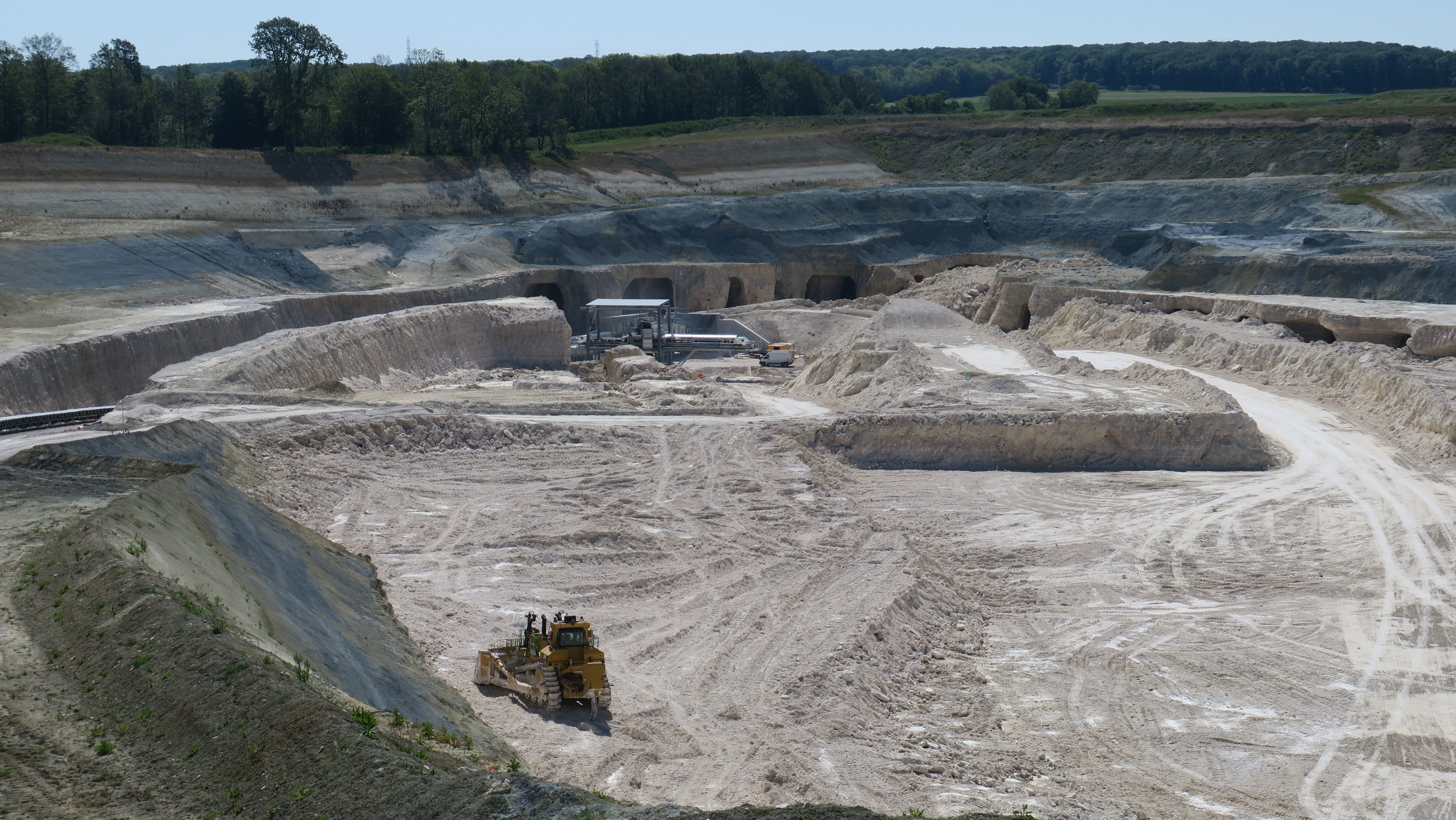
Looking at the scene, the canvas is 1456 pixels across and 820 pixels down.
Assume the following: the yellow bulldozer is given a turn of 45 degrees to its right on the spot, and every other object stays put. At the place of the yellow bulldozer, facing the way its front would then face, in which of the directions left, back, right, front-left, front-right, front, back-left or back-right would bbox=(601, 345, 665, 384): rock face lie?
front

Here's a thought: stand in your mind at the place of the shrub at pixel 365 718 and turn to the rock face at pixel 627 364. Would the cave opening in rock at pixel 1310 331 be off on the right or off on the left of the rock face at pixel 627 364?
right

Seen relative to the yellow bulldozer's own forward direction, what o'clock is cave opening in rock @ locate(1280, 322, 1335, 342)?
The cave opening in rock is roughly at 3 o'clock from the yellow bulldozer.

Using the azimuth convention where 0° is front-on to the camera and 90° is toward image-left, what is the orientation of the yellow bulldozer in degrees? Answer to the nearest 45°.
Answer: approximately 135°

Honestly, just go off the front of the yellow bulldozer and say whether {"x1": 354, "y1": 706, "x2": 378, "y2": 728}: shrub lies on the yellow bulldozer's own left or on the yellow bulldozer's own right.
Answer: on the yellow bulldozer's own left
